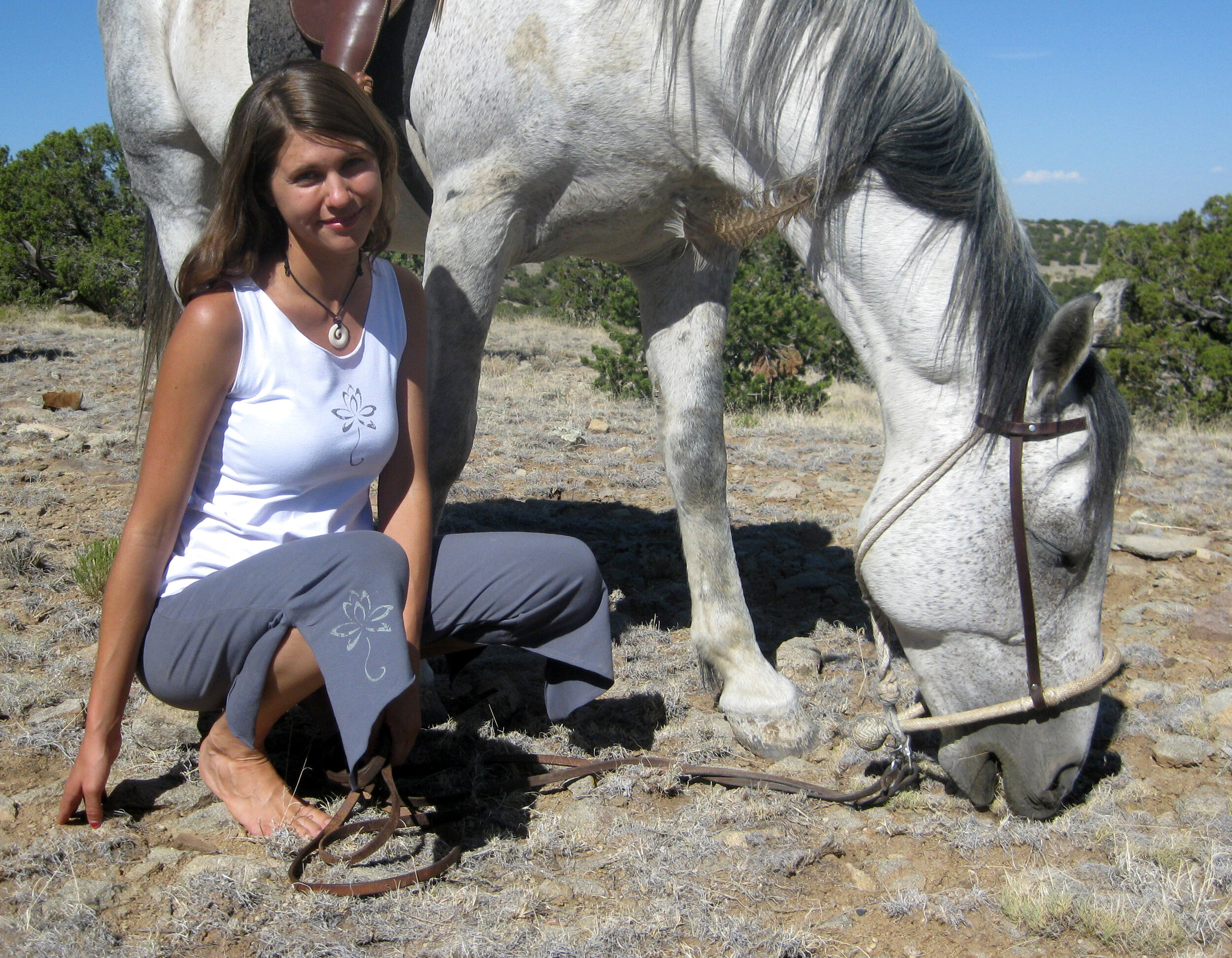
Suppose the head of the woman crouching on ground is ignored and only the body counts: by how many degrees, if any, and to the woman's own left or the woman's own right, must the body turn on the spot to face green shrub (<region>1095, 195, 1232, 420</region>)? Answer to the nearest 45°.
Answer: approximately 90° to the woman's own left

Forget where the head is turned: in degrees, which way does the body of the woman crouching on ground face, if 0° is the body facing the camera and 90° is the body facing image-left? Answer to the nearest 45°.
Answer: approximately 315°

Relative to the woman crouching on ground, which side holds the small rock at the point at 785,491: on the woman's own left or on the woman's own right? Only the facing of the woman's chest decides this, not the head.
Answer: on the woman's own left

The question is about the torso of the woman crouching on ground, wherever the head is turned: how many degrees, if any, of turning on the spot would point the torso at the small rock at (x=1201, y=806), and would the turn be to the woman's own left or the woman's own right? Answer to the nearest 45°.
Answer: approximately 45° to the woman's own left
